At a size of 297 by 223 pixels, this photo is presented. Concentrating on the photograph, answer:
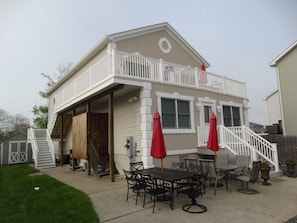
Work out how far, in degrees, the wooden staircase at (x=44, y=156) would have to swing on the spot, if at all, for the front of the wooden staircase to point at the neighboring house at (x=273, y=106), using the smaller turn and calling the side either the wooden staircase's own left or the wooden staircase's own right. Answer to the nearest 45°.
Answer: approximately 90° to the wooden staircase's own left

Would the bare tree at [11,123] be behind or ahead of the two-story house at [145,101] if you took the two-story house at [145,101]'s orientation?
behind

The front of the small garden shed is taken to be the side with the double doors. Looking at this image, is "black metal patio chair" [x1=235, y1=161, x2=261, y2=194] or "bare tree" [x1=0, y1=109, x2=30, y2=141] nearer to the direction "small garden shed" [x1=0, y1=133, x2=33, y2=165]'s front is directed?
the black metal patio chair

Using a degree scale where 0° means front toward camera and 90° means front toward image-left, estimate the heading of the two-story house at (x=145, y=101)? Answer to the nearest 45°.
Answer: approximately 315°

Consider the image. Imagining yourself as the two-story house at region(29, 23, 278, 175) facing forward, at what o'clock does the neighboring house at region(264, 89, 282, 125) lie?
The neighboring house is roughly at 9 o'clock from the two-story house.

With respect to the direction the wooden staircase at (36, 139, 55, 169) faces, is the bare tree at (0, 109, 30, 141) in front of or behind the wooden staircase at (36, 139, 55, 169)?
behind

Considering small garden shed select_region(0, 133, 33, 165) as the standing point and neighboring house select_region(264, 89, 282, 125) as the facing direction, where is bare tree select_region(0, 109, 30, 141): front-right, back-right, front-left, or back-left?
back-left

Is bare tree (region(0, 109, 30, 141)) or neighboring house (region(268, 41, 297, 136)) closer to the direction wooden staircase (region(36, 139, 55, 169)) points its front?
the neighboring house

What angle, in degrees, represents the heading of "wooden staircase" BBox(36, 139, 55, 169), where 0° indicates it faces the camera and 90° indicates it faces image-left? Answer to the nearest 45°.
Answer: approximately 0°
